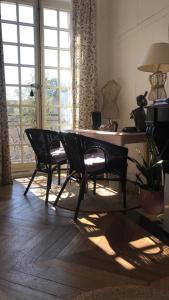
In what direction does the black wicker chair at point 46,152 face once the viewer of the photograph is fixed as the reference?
facing away from the viewer and to the right of the viewer

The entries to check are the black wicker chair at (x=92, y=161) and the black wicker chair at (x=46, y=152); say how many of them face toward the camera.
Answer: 0

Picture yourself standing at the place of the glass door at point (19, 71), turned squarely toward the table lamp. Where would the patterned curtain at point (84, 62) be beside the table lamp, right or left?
left

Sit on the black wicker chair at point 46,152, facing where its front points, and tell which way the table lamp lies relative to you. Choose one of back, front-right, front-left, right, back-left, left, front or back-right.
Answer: front-right

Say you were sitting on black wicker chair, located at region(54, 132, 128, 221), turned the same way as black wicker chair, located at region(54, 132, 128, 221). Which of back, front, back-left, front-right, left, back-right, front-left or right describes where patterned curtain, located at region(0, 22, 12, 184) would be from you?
left

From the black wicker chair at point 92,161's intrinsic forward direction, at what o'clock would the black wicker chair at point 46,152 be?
the black wicker chair at point 46,152 is roughly at 9 o'clock from the black wicker chair at point 92,161.

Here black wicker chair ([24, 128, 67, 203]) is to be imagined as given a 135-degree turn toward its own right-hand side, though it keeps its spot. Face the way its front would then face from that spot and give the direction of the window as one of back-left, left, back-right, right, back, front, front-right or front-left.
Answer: back

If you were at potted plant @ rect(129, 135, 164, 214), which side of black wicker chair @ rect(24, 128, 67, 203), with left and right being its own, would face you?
right

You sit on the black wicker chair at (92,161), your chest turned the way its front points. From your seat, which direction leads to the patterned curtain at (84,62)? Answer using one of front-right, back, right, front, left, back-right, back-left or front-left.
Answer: front-left

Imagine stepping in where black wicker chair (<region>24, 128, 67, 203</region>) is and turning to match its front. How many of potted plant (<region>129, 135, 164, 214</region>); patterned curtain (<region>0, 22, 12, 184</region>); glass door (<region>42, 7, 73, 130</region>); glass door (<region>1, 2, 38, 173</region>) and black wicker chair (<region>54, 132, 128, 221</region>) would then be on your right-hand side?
2

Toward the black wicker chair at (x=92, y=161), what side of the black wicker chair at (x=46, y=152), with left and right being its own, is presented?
right

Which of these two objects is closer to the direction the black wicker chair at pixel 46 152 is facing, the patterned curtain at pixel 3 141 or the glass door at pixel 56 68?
the glass door

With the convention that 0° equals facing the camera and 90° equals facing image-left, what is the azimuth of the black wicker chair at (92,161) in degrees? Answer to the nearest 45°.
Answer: approximately 225°

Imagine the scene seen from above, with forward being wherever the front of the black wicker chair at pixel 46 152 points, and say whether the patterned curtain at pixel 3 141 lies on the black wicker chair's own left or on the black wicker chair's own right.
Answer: on the black wicker chair's own left

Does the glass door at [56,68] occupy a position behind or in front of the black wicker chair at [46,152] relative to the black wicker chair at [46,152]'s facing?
in front

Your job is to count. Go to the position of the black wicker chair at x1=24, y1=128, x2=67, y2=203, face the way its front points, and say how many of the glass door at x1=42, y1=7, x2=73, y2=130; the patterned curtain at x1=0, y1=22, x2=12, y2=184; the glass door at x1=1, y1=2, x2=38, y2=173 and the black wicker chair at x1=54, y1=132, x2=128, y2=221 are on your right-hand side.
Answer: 1
